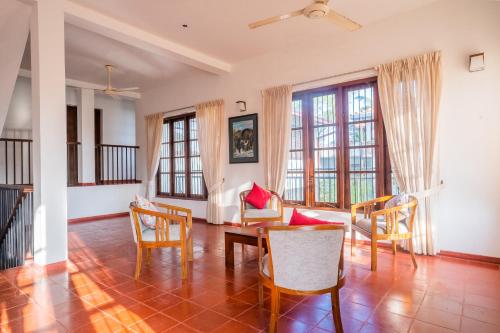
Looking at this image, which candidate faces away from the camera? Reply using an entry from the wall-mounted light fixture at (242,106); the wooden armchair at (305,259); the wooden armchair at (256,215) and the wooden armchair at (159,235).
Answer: the wooden armchair at (305,259)

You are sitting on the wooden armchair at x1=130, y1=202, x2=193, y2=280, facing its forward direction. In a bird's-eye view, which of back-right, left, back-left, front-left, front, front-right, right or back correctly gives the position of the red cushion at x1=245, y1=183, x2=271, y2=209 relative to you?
front-left

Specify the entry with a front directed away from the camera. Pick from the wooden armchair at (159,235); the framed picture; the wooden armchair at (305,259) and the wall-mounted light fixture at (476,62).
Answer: the wooden armchair at (305,259)

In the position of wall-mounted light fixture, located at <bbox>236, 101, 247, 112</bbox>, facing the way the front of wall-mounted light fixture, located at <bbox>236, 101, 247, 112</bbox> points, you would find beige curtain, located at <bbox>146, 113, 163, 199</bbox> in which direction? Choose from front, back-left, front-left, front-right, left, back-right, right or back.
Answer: right

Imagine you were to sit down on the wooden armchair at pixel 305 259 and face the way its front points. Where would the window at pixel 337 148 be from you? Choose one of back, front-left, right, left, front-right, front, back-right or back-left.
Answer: front

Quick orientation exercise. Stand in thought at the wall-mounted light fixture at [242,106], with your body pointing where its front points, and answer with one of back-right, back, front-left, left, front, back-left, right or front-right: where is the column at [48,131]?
front

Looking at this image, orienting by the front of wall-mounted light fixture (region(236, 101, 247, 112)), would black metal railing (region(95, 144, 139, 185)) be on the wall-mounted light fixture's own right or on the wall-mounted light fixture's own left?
on the wall-mounted light fixture's own right

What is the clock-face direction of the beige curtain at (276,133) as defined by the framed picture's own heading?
The beige curtain is roughly at 9 o'clock from the framed picture.

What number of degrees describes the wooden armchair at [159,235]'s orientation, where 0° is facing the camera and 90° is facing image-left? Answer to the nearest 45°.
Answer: approximately 270°

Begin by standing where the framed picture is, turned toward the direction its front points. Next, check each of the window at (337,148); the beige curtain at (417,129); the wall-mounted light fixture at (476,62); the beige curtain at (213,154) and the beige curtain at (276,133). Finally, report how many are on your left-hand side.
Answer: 4

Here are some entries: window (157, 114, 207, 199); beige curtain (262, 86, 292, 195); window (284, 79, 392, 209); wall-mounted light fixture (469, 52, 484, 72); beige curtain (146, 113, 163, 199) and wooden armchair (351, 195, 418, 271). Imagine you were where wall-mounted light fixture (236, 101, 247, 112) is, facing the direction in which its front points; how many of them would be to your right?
2

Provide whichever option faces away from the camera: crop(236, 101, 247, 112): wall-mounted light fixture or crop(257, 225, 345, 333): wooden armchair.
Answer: the wooden armchair

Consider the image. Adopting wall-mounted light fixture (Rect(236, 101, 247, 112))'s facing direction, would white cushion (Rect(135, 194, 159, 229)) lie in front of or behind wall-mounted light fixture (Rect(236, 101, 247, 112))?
in front

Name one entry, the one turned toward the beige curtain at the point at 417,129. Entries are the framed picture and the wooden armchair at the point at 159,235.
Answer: the wooden armchair

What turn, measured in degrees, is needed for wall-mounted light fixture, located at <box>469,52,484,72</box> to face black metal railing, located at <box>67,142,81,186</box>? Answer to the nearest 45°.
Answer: approximately 45° to its right

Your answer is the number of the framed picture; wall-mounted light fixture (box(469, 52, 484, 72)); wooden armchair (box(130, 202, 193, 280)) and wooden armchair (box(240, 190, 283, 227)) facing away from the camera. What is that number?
0

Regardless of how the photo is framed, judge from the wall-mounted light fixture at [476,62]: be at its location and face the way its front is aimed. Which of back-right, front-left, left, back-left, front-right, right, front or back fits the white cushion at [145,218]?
front

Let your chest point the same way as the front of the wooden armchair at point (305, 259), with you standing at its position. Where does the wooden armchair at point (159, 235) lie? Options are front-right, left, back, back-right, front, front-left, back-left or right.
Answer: front-left

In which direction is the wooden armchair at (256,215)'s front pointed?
toward the camera

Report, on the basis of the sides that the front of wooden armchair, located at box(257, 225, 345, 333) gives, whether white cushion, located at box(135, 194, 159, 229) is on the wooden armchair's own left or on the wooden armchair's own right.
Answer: on the wooden armchair's own left

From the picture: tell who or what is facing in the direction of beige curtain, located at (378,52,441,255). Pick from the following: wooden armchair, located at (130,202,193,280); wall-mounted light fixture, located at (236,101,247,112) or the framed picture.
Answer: the wooden armchair

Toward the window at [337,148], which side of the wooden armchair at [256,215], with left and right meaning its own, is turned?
left
